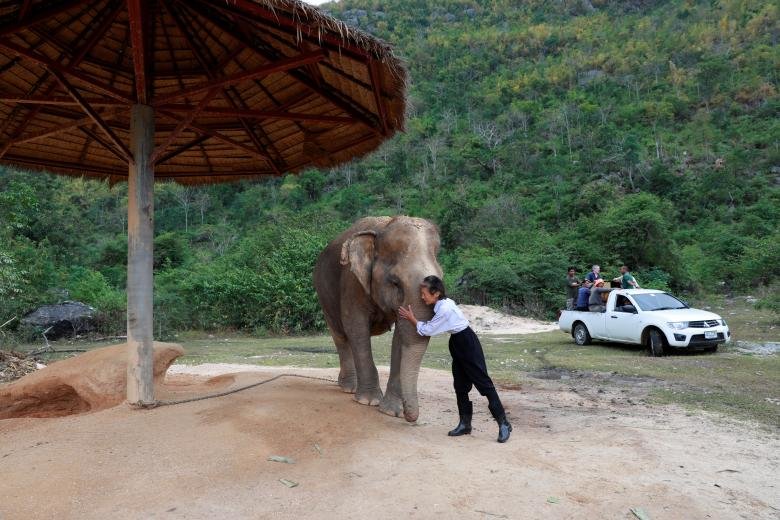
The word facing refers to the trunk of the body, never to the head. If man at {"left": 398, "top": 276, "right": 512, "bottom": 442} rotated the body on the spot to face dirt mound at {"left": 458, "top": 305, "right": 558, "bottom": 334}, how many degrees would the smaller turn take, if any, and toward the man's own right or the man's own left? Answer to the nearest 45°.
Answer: approximately 90° to the man's own right

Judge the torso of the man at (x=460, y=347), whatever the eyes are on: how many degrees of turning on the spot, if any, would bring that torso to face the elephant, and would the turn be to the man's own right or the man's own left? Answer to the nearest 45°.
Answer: approximately 45° to the man's own right

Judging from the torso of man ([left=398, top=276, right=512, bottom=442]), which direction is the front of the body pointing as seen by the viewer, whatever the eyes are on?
to the viewer's left

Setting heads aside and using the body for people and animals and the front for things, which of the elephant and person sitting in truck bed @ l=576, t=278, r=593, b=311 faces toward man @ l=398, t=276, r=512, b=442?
the elephant

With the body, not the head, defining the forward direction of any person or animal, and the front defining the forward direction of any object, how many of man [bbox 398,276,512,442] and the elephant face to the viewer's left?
1
